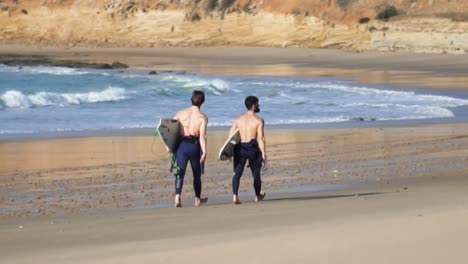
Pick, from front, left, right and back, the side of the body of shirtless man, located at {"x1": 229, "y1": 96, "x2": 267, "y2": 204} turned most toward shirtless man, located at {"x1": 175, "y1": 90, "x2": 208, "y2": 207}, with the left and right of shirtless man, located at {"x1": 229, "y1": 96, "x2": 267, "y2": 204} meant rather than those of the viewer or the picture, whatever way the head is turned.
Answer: left

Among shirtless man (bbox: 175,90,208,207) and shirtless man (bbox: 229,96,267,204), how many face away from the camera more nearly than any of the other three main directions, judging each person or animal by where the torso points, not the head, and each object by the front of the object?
2

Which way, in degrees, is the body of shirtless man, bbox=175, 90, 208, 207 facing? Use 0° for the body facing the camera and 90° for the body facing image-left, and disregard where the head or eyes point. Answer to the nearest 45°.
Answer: approximately 180°

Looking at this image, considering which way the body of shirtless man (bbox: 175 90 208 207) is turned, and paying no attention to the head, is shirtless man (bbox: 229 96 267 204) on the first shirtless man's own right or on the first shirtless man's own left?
on the first shirtless man's own right

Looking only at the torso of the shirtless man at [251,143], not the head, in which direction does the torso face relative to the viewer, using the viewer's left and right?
facing away from the viewer
